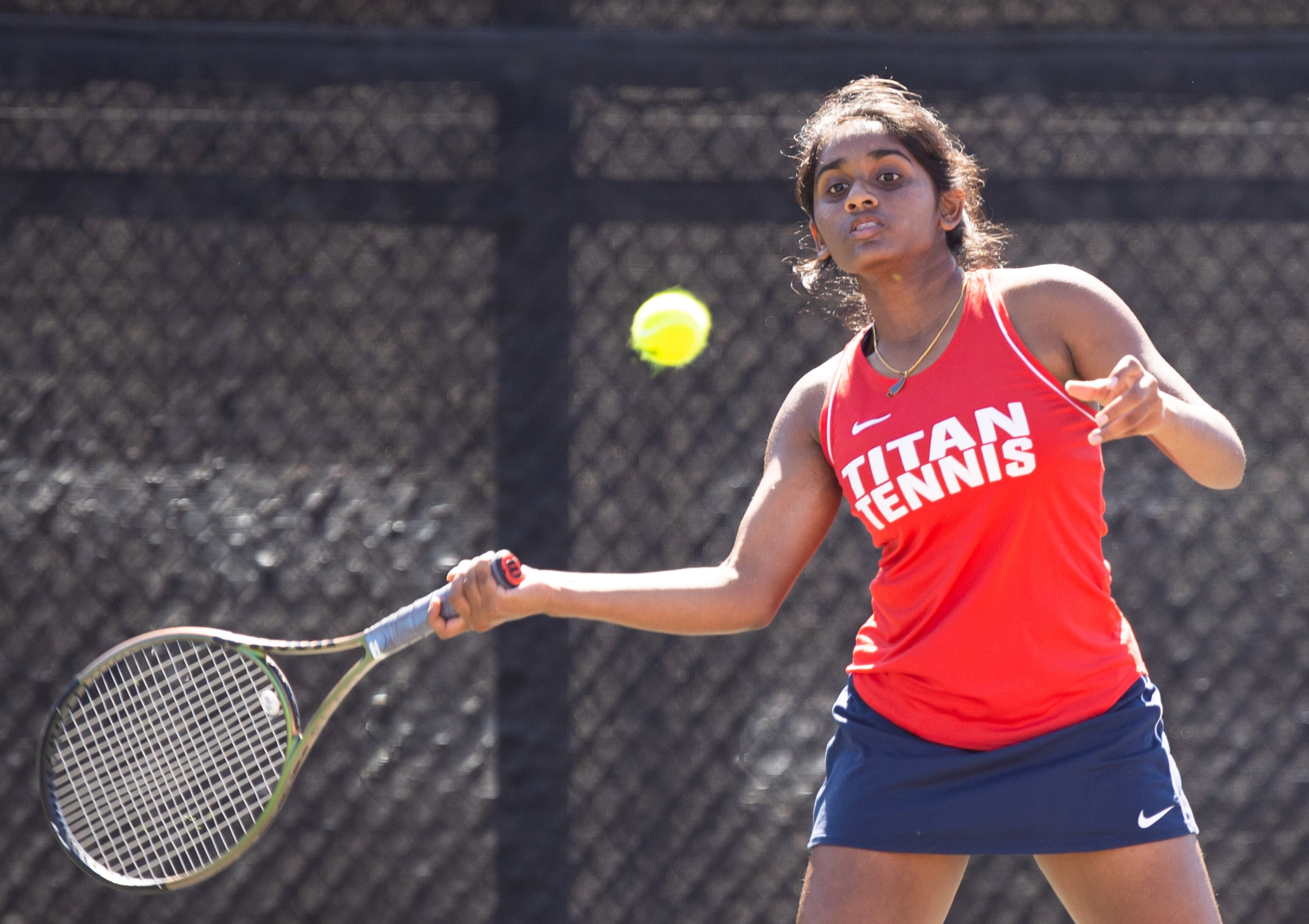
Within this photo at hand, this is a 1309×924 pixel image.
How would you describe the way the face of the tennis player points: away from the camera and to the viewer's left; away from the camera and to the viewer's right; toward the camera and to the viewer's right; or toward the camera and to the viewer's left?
toward the camera and to the viewer's left

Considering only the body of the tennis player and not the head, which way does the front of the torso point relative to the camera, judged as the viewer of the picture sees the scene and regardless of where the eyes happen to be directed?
toward the camera

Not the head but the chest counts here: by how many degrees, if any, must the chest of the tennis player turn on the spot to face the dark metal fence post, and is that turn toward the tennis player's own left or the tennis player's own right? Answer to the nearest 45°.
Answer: approximately 135° to the tennis player's own right
